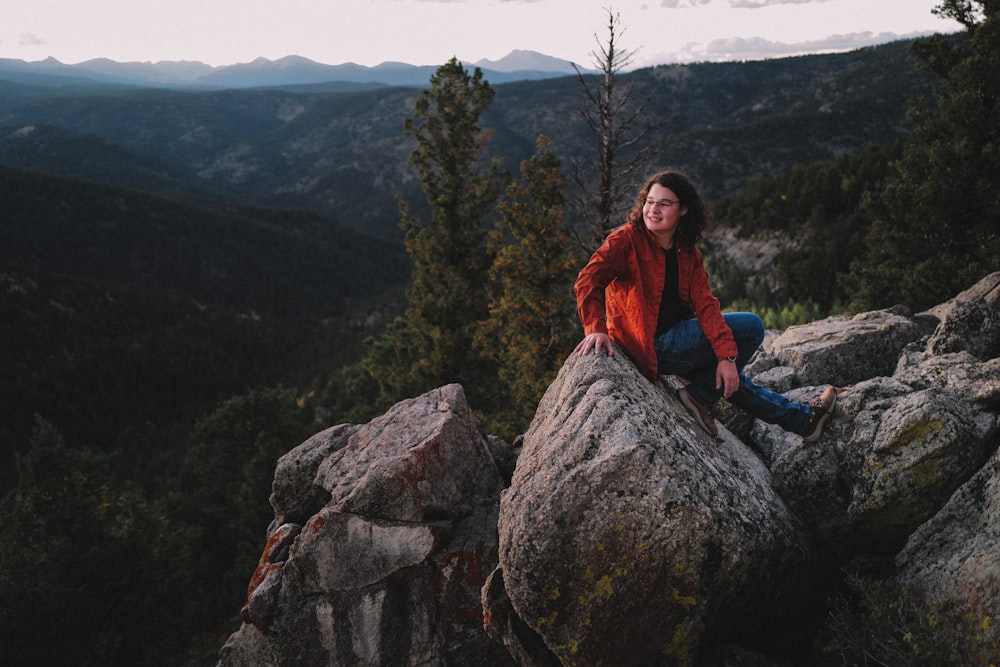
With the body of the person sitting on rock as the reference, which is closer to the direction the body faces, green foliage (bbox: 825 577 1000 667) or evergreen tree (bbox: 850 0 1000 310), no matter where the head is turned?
the green foliage

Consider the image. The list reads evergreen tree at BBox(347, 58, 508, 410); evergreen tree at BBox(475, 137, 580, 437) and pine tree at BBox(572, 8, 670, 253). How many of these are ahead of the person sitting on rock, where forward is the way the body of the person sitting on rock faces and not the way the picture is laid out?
0

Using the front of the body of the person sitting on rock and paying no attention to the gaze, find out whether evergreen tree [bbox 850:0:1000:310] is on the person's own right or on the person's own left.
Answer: on the person's own left

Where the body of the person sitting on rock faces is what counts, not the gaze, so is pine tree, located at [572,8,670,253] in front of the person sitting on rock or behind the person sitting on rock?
behind

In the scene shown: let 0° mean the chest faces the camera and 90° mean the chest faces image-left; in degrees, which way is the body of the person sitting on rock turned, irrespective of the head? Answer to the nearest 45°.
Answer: approximately 315°

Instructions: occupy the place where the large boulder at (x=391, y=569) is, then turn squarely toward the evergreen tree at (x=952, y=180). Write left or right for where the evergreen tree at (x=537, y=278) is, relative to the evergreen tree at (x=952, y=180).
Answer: left

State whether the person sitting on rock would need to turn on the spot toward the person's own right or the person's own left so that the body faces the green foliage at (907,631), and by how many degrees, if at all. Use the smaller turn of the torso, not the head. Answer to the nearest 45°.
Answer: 0° — they already face it

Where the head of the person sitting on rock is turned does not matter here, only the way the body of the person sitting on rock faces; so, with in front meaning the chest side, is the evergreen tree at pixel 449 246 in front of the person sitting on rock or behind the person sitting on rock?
behind

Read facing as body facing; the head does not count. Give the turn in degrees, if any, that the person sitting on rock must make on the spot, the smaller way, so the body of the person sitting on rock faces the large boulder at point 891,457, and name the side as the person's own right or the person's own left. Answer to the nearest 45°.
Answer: approximately 45° to the person's own left

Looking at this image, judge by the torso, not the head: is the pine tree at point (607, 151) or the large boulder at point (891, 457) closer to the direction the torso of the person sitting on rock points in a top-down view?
the large boulder
